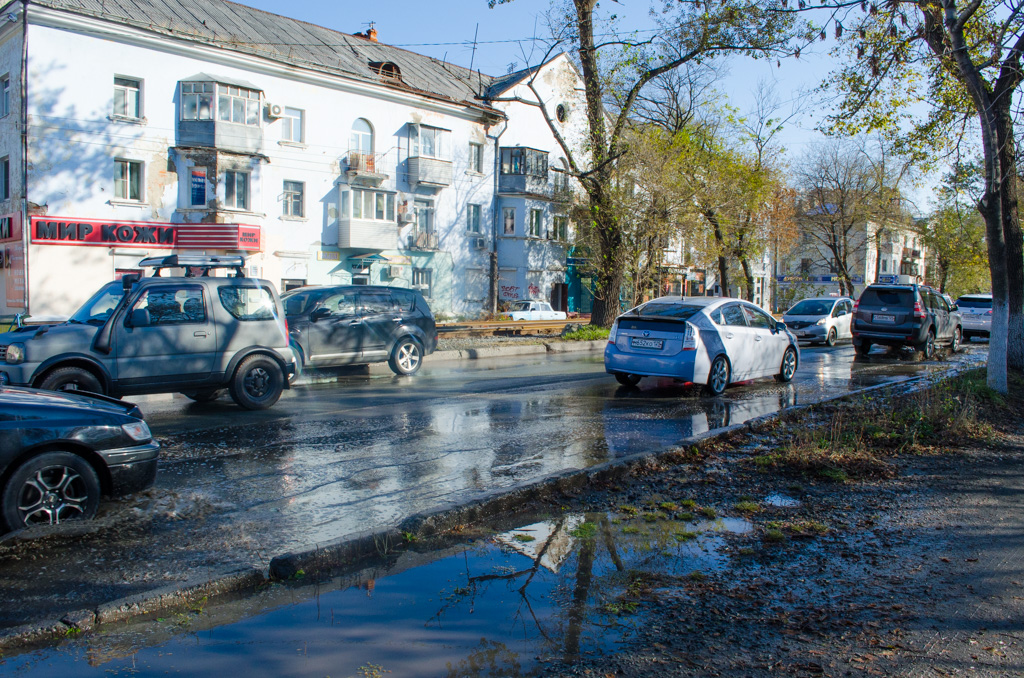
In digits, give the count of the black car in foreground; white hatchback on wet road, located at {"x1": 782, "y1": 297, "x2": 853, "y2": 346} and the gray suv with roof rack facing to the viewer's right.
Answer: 1

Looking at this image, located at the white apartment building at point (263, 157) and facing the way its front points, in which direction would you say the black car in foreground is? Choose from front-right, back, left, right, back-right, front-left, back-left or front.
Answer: front-right

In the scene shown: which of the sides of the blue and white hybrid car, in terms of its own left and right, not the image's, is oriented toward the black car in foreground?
back

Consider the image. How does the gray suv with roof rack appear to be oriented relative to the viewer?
to the viewer's left

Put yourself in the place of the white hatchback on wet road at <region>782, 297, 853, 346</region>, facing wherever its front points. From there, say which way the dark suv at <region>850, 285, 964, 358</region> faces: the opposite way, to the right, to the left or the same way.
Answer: the opposite way

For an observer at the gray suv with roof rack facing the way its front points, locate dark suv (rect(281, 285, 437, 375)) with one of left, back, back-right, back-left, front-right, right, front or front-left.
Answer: back-right

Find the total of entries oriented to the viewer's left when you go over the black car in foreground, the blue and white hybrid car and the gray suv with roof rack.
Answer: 1
